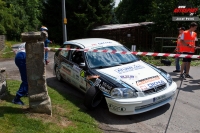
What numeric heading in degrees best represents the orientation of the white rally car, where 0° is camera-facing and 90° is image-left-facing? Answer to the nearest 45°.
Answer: approximately 315°

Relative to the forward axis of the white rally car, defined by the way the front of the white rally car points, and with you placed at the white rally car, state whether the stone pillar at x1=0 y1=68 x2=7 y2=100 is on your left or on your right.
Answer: on your right

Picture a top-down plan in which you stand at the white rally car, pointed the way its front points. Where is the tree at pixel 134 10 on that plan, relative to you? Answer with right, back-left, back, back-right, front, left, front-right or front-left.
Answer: back-left

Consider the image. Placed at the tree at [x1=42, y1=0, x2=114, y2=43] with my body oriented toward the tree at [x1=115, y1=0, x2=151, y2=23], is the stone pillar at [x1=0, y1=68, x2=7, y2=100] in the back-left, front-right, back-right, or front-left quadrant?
back-right

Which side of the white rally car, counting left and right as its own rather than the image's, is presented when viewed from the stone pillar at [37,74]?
right

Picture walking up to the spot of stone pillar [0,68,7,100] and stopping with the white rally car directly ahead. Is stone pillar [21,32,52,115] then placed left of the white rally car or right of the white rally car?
right

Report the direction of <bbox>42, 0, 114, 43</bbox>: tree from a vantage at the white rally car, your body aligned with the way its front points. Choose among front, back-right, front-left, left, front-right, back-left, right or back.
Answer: back-left
